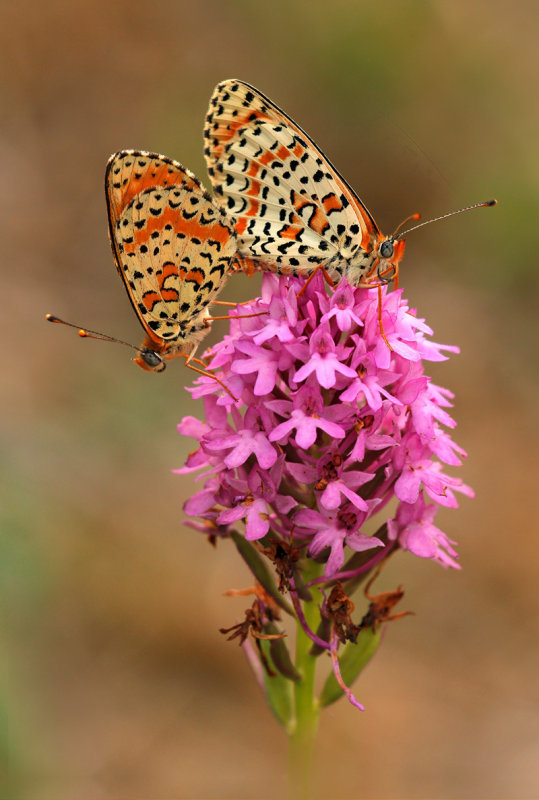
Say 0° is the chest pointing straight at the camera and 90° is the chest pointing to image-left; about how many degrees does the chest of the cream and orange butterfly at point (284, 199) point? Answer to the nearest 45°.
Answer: approximately 270°
